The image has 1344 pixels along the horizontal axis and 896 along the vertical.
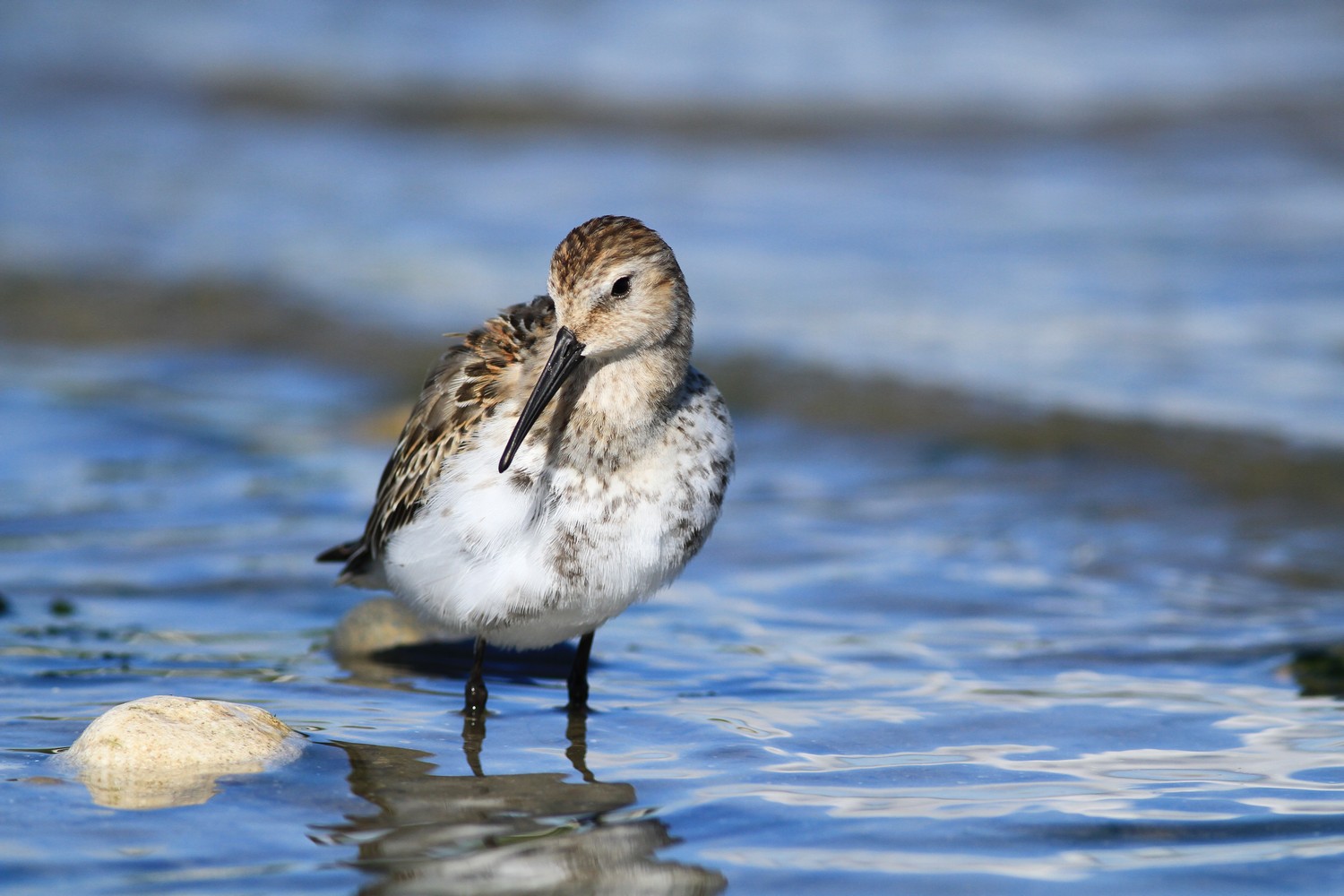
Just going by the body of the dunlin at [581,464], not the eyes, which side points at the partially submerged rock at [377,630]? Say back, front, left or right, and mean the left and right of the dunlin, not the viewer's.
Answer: back

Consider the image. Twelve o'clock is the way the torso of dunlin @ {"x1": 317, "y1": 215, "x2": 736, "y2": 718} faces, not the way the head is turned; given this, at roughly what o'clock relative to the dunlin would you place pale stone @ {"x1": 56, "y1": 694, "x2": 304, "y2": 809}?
The pale stone is roughly at 4 o'clock from the dunlin.

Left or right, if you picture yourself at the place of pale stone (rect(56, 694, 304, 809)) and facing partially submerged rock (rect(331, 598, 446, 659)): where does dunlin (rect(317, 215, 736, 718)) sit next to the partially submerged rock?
right

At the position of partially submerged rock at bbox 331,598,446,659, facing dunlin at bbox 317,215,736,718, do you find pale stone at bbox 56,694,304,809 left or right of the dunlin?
right

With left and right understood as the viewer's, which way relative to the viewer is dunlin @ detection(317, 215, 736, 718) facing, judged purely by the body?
facing the viewer and to the right of the viewer
